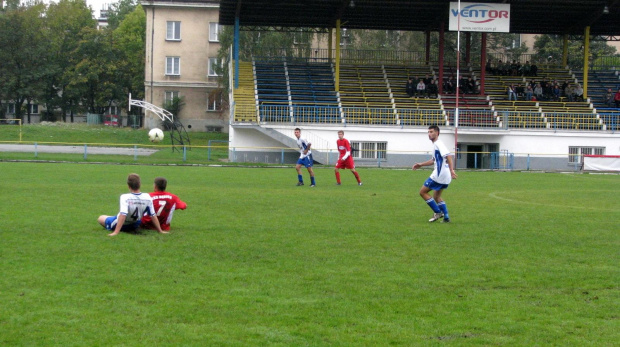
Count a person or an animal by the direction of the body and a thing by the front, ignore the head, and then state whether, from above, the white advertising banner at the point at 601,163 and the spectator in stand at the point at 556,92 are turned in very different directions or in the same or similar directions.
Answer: same or similar directions

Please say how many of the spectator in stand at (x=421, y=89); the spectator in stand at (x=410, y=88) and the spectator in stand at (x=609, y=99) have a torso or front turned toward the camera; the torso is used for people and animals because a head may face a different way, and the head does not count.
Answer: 3

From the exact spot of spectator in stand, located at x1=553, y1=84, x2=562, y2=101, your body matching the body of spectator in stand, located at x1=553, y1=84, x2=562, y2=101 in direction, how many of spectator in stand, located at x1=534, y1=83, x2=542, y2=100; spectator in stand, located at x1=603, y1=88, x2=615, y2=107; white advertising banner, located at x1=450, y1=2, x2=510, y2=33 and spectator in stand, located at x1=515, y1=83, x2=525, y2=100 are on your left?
1

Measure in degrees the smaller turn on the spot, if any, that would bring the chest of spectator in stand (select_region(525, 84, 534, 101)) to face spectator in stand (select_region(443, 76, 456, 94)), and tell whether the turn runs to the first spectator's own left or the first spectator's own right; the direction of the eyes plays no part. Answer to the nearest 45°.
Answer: approximately 90° to the first spectator's own right

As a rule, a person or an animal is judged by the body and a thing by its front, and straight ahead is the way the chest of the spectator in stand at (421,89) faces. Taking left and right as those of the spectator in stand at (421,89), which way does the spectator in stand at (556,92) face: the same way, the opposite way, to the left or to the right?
the same way

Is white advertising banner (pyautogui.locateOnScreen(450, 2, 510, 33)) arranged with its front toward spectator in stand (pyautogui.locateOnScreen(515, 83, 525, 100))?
no

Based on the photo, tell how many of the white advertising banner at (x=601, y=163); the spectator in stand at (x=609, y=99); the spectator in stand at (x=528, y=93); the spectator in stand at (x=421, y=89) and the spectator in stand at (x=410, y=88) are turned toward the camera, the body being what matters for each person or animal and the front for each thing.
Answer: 5

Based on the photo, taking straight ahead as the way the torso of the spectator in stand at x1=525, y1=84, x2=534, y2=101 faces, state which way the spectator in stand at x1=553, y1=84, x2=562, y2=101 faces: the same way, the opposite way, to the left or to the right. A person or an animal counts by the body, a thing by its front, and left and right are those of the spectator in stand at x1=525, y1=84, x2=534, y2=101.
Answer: the same way

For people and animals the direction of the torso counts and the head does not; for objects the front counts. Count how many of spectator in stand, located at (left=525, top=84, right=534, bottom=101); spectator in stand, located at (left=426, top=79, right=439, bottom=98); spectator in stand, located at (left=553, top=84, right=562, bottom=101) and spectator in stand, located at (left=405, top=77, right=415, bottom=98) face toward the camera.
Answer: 4

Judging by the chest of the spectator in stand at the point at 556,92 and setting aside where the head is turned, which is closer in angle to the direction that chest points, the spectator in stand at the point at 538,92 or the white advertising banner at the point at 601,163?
the white advertising banner

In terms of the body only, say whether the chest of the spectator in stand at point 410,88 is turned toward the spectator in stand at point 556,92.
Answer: no

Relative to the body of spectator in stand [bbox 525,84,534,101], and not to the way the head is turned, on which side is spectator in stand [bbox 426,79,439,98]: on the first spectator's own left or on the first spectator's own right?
on the first spectator's own right

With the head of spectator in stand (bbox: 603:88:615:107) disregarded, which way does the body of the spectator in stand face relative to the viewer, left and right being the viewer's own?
facing the viewer

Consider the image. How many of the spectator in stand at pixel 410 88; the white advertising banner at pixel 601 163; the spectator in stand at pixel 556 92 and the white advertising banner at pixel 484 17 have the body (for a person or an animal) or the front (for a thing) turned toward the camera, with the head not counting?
4

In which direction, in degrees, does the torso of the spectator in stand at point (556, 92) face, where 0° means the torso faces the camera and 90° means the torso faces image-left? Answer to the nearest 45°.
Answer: approximately 0°

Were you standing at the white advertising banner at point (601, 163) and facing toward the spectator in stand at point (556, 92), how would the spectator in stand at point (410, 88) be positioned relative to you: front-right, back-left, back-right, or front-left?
front-left

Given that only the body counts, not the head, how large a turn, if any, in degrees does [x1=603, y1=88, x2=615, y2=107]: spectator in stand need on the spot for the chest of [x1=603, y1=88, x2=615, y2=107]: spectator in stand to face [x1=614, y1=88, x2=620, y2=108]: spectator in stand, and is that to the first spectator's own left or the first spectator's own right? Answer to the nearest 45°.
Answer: approximately 45° to the first spectator's own left

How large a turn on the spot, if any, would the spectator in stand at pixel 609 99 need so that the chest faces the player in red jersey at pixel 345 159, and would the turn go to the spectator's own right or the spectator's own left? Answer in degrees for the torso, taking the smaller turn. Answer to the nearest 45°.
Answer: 0° — they already face them

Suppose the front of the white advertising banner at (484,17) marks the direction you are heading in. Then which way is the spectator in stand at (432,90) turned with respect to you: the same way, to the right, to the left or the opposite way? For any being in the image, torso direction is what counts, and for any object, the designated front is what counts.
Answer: the same way

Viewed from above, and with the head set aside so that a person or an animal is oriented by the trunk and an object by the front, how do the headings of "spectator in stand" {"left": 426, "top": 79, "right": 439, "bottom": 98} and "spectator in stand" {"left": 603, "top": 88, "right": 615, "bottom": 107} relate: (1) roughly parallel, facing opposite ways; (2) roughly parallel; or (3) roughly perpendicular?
roughly parallel

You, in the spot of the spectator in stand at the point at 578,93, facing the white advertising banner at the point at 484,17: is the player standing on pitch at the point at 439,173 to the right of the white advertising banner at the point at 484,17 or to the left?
left
